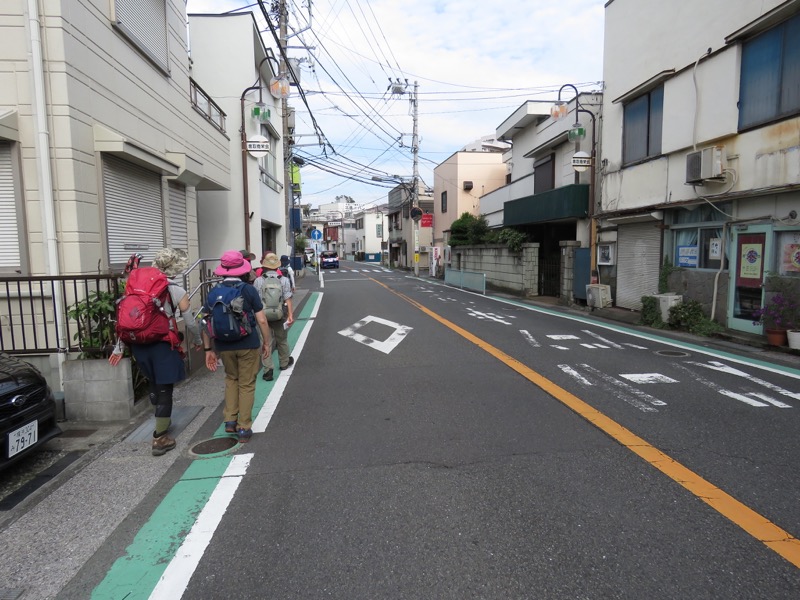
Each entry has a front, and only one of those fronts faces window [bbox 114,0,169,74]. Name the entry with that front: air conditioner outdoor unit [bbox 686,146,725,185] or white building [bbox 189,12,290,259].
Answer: the air conditioner outdoor unit

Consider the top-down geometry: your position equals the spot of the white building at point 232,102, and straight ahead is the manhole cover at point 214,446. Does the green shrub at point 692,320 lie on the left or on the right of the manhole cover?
left

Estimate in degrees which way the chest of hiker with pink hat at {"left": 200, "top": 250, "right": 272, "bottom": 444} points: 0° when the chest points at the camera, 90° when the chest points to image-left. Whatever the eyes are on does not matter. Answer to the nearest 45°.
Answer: approximately 180°

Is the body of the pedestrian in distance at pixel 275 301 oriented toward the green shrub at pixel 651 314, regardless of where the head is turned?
no

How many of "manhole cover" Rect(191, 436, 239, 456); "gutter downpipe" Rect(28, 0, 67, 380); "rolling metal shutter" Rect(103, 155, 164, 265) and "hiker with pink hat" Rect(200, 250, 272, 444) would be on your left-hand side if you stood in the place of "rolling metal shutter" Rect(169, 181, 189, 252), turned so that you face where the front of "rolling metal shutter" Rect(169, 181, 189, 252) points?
0

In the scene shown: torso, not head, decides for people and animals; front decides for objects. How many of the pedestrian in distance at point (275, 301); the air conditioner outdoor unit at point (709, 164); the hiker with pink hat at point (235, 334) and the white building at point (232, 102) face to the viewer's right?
1

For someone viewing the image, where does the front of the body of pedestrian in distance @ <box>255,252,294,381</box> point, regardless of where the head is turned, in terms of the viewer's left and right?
facing away from the viewer

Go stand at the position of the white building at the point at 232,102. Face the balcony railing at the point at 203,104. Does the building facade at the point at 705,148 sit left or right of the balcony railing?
left

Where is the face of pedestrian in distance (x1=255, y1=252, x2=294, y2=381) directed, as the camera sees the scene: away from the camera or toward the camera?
away from the camera

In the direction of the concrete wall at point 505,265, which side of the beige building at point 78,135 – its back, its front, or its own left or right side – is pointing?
left

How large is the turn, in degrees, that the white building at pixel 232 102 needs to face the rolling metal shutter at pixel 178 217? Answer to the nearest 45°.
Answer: approximately 90° to its right

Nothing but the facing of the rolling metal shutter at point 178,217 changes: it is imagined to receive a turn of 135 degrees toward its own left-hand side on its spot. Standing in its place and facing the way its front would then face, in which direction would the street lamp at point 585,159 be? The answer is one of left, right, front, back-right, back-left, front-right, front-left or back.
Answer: right

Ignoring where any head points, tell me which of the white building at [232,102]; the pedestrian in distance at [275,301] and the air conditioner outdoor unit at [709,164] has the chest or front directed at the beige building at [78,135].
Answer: the air conditioner outdoor unit

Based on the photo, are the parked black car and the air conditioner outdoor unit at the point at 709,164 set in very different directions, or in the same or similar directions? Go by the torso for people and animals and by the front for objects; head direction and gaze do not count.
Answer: very different directions

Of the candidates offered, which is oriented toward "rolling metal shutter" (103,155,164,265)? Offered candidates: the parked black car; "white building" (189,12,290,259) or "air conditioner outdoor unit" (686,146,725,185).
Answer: the air conditioner outdoor unit

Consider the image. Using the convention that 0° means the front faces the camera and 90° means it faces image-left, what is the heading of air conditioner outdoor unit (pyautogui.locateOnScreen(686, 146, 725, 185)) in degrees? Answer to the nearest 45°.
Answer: approximately 45°

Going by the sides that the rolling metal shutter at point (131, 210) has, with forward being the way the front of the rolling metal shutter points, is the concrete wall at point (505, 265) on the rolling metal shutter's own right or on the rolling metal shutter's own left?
on the rolling metal shutter's own left

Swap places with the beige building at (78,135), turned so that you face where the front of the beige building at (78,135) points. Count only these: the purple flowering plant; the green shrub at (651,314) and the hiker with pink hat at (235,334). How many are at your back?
0

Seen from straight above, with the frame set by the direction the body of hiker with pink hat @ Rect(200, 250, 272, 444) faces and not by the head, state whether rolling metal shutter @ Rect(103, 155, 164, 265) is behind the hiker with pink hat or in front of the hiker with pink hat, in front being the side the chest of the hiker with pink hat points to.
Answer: in front

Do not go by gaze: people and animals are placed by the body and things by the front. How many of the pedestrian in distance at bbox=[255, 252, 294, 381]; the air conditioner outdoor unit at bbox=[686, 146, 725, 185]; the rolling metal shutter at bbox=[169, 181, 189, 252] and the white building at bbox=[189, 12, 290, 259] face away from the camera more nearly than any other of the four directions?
1

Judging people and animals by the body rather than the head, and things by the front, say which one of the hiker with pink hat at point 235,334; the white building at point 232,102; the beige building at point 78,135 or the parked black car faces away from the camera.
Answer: the hiker with pink hat

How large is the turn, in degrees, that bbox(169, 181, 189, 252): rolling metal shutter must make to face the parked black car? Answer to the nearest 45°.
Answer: approximately 45° to its right
